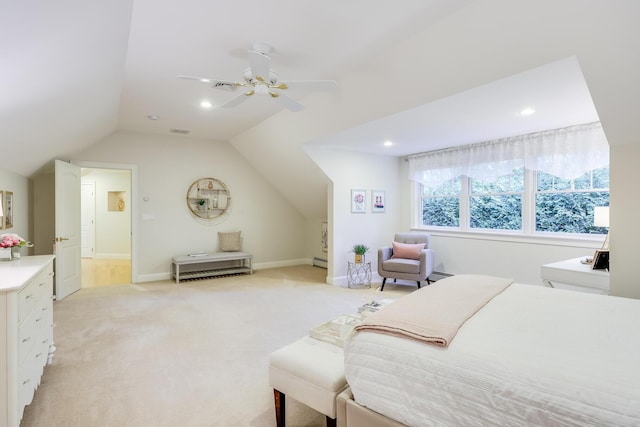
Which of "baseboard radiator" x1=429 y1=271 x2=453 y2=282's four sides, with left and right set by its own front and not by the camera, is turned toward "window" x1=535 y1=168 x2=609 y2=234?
left

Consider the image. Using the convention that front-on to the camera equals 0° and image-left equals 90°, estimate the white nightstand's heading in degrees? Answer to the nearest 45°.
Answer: approximately 45°

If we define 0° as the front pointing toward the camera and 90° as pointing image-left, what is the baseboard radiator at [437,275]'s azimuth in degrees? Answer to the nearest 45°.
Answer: approximately 45°

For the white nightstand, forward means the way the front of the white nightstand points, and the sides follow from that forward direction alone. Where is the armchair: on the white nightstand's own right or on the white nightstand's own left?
on the white nightstand's own right

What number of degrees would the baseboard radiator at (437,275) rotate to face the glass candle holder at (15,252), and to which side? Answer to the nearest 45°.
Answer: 0° — it already faces it

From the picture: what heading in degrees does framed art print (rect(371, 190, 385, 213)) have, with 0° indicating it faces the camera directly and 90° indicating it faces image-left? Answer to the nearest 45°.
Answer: approximately 315°
